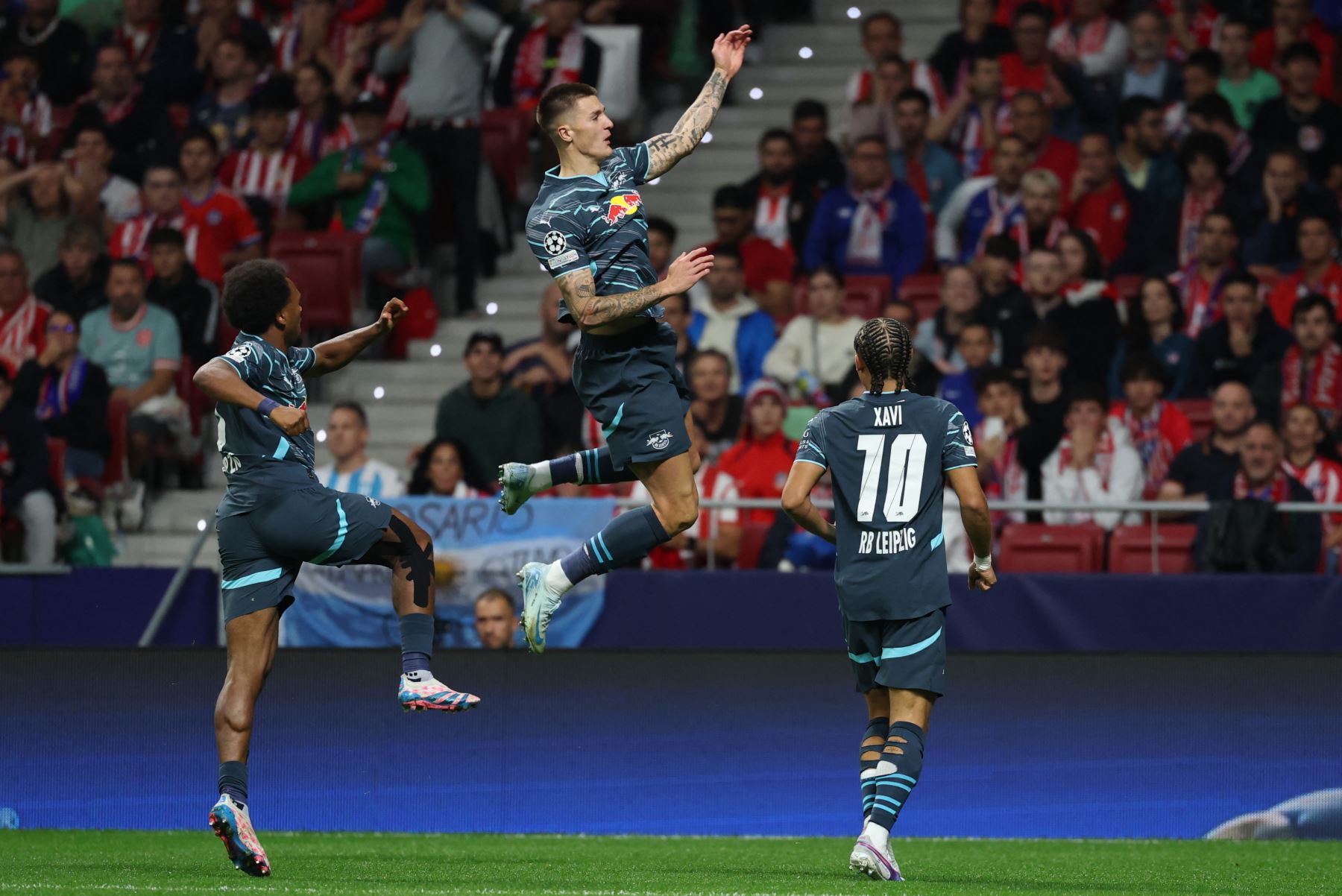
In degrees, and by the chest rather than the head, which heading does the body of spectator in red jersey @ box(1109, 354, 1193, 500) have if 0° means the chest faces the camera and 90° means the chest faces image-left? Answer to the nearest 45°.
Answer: approximately 0°

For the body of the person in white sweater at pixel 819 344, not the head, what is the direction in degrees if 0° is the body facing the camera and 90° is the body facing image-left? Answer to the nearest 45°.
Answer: approximately 0°

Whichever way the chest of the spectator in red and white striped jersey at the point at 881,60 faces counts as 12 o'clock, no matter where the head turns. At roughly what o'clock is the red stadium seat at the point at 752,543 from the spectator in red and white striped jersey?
The red stadium seat is roughly at 12 o'clock from the spectator in red and white striped jersey.

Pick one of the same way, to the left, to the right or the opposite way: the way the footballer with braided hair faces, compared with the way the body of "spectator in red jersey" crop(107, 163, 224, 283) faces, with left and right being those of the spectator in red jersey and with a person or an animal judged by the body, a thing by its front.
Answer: the opposite way

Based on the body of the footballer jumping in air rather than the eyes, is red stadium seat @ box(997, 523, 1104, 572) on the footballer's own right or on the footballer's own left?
on the footballer's own left

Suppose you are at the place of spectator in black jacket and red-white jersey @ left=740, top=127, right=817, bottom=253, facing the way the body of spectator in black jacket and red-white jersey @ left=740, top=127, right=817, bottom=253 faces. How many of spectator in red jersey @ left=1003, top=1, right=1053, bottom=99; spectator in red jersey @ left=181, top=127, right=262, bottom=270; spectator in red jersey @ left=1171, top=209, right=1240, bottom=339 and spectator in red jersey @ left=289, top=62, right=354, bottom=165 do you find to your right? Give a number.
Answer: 2

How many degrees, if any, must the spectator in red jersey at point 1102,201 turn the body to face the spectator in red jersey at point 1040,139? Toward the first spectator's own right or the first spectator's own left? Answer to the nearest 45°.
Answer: approximately 90° to the first spectator's own right

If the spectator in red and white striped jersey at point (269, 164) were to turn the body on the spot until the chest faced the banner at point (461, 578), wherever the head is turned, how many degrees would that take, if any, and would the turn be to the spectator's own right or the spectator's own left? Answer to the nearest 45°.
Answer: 0° — they already face it

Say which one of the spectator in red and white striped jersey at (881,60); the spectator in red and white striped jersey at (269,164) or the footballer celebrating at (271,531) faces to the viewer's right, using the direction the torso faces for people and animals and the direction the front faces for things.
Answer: the footballer celebrating

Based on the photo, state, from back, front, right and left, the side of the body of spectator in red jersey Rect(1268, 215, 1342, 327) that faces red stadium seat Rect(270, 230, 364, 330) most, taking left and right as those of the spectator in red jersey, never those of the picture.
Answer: right

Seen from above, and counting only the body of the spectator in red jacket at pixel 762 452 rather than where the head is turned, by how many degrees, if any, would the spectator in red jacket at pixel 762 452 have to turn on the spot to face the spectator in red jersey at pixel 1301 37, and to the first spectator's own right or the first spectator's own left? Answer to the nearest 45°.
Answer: approximately 135° to the first spectator's own left
